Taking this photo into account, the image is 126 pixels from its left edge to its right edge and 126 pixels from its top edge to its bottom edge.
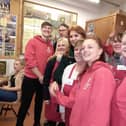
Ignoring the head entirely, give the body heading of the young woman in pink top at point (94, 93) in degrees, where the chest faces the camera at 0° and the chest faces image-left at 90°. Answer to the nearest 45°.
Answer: approximately 45°

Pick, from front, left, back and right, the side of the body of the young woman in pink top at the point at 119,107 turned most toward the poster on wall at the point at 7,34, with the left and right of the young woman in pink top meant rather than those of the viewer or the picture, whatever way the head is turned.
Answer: right

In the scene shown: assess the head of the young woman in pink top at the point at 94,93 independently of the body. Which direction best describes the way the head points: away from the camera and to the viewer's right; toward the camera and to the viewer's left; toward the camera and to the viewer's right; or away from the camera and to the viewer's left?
toward the camera and to the viewer's left

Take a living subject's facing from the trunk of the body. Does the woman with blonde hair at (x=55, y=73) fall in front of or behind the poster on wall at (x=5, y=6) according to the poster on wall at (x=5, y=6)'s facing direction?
in front

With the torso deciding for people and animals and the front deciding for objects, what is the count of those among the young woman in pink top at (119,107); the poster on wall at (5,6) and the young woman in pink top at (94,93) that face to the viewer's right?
0

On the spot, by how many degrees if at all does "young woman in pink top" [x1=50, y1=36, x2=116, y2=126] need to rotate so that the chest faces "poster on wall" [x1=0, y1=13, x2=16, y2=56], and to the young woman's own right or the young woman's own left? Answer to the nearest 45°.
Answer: approximately 90° to the young woman's own right

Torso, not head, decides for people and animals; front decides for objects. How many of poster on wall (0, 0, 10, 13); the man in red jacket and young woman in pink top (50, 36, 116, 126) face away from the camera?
0

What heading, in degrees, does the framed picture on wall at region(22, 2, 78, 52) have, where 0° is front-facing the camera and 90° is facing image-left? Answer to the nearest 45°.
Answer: approximately 315°

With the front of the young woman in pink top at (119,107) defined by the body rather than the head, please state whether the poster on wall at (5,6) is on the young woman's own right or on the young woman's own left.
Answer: on the young woman's own right

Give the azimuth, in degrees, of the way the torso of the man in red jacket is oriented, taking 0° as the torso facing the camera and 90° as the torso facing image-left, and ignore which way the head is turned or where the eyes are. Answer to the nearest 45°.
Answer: approximately 315°

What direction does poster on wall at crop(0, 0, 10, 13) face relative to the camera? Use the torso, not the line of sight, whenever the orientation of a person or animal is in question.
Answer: toward the camera

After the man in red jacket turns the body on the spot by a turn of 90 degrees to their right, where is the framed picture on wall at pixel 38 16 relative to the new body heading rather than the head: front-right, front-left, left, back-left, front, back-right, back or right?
back-right

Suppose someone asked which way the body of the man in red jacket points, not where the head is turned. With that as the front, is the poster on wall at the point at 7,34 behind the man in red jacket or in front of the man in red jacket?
behind

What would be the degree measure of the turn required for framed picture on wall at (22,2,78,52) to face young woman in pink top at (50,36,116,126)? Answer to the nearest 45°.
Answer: approximately 45° to its right

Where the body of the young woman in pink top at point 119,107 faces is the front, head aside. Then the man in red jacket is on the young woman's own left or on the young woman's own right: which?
on the young woman's own right
